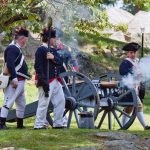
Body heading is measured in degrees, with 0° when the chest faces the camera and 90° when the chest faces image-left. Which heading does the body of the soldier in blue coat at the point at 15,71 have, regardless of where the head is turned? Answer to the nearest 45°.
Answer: approximately 270°

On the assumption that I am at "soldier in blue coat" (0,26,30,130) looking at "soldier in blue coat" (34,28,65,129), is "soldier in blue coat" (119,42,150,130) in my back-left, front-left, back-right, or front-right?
front-left

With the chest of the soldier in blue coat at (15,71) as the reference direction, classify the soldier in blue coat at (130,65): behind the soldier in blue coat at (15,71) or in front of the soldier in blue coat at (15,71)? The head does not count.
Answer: in front

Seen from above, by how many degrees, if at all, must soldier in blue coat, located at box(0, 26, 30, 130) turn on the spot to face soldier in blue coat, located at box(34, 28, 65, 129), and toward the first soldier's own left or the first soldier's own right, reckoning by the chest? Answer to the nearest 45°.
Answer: approximately 45° to the first soldier's own right

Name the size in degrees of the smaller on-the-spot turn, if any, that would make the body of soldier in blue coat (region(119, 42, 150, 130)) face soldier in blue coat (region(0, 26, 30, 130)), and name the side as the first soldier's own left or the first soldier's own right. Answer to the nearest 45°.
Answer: approximately 90° to the first soldier's own right

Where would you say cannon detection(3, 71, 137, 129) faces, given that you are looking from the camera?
facing the viewer and to the right of the viewer

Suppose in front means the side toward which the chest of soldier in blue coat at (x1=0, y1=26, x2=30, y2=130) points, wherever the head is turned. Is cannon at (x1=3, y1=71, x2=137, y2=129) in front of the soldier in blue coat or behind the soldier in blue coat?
in front
